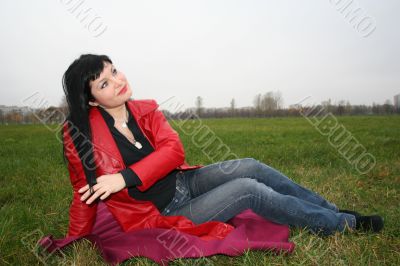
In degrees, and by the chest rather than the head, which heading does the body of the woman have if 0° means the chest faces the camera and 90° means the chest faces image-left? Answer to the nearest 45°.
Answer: approximately 315°

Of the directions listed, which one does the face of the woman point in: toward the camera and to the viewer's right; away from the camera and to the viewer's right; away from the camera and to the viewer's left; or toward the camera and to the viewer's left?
toward the camera and to the viewer's right
